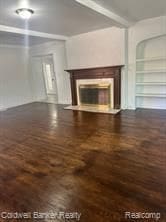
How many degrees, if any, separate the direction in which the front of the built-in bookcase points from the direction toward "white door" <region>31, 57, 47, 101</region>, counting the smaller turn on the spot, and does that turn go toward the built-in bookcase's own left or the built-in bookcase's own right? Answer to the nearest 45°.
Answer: approximately 45° to the built-in bookcase's own right

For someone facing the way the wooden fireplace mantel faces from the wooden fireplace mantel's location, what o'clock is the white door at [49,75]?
The white door is roughly at 3 o'clock from the wooden fireplace mantel.

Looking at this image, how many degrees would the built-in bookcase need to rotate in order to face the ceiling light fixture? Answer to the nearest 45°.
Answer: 0° — it already faces it

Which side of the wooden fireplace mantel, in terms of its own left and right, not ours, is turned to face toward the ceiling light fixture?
front

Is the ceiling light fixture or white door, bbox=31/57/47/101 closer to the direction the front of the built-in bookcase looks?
the ceiling light fixture

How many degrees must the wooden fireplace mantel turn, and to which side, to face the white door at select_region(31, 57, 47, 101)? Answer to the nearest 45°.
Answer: approximately 90° to its right

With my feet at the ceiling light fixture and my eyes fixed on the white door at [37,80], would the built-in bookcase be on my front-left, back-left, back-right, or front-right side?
front-right

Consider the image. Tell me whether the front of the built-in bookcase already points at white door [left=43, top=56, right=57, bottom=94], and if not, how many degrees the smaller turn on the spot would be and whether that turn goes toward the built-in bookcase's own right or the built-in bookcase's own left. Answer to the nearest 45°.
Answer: approximately 45° to the built-in bookcase's own right

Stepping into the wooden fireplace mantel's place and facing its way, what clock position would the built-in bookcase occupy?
The built-in bookcase is roughly at 8 o'clock from the wooden fireplace mantel.

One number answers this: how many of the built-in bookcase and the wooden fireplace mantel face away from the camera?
0

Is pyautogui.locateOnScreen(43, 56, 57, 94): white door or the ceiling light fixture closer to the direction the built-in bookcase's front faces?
the ceiling light fixture

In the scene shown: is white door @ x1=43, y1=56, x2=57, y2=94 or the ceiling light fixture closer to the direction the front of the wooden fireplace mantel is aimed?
the ceiling light fixture

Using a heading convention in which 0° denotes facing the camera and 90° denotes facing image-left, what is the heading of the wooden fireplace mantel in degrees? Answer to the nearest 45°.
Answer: approximately 45°

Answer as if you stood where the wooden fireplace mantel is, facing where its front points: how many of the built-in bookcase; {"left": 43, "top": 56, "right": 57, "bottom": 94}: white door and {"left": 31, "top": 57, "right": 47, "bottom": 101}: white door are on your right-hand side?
2
